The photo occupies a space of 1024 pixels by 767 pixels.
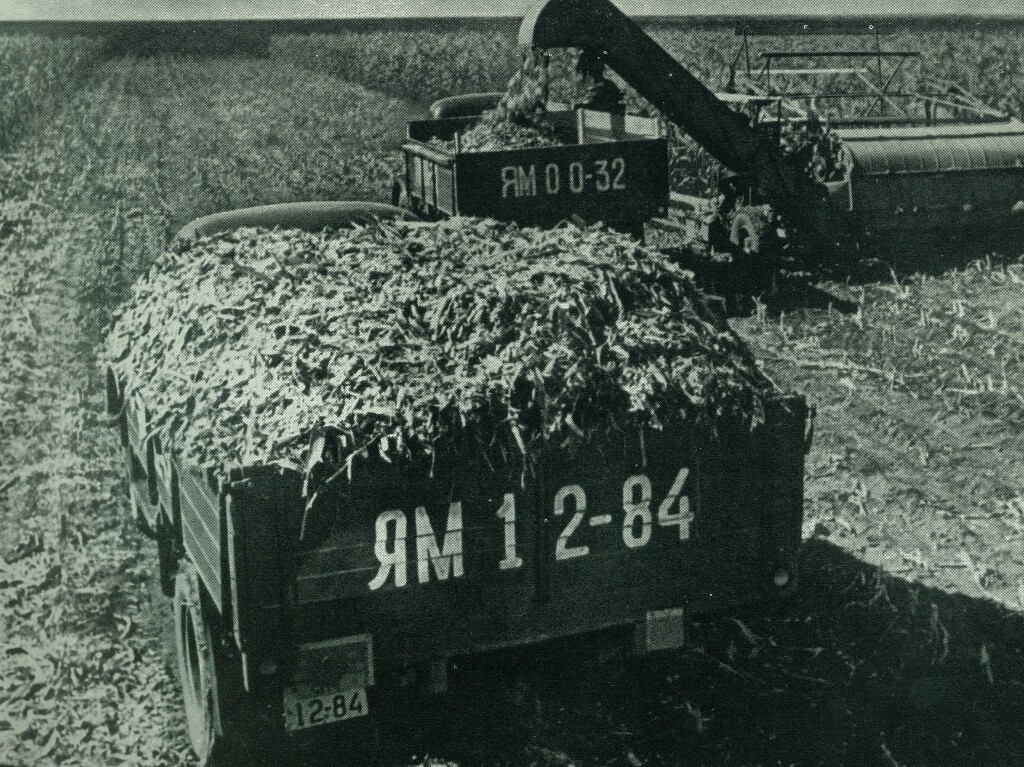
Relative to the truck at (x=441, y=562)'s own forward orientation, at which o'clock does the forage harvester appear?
The forage harvester is roughly at 2 o'clock from the truck.

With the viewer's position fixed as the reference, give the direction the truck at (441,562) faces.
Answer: facing away from the viewer and to the left of the viewer

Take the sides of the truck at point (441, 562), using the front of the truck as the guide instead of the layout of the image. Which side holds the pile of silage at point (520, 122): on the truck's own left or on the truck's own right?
on the truck's own right
